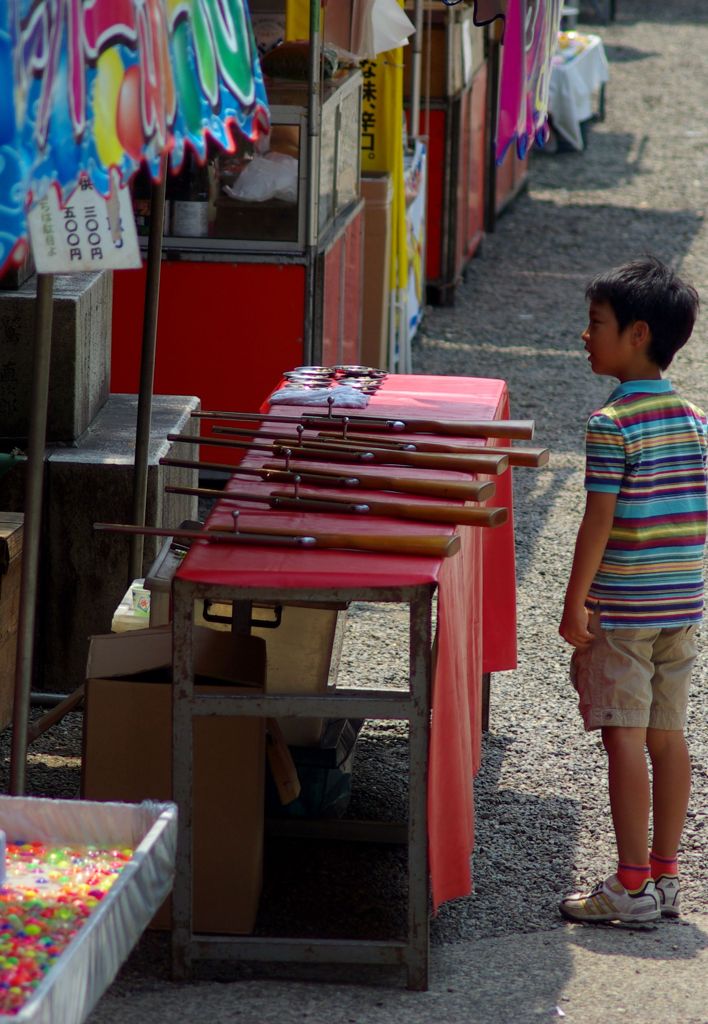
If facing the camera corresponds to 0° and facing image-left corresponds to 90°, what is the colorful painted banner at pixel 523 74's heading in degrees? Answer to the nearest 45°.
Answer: approximately 315°

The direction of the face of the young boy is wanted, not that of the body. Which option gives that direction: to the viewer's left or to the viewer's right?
to the viewer's left

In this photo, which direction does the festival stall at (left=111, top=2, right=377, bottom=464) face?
to the viewer's right

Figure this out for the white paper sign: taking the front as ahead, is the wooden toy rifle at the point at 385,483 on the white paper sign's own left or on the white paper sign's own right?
on the white paper sign's own left

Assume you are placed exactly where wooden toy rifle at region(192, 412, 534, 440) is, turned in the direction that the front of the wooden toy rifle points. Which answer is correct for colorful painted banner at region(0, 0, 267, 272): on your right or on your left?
on your left

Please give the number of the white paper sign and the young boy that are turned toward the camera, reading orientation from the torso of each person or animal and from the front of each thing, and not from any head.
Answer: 1

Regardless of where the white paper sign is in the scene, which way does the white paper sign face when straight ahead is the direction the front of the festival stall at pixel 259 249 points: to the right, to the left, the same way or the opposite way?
to the right

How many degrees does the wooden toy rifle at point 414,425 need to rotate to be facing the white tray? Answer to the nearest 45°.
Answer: approximately 90° to its left

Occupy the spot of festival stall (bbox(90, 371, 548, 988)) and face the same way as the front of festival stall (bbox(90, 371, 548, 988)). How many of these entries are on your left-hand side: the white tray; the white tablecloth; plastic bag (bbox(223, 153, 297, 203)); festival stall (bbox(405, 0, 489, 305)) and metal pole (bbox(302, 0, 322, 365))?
4

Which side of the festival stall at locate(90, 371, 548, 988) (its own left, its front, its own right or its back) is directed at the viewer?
right

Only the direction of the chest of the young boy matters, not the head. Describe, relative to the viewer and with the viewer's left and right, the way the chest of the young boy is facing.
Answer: facing away from the viewer and to the left of the viewer

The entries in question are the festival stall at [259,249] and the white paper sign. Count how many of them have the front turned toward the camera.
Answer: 1

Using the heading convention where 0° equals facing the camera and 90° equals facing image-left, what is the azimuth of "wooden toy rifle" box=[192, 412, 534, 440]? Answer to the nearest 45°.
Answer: approximately 90°

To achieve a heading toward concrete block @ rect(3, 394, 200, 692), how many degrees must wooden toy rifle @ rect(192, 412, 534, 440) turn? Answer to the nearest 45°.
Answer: approximately 45° to its right
